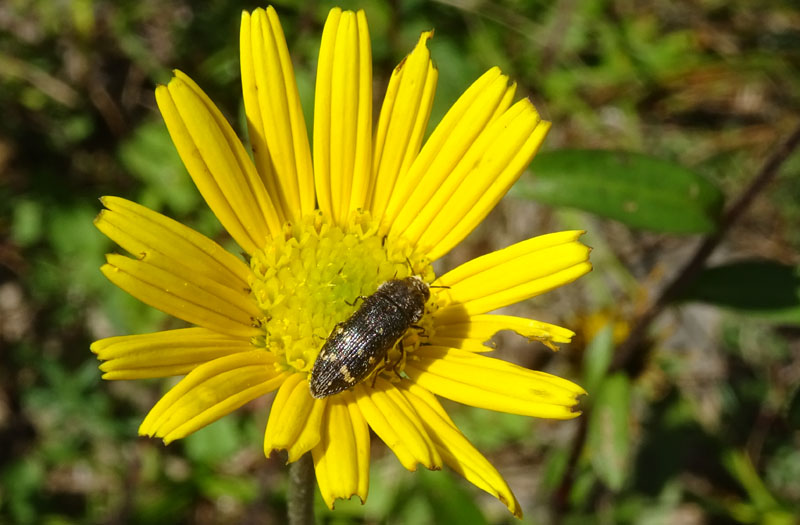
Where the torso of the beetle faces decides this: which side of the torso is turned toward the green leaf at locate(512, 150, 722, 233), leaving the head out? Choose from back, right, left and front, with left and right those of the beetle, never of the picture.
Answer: front

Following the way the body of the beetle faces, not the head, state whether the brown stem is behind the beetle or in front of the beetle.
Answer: in front

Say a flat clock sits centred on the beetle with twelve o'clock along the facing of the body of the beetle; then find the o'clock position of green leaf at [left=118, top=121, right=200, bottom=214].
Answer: The green leaf is roughly at 10 o'clock from the beetle.

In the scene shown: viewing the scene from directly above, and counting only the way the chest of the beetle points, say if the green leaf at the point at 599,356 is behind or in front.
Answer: in front

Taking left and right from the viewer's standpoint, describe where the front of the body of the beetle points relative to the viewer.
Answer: facing away from the viewer and to the right of the viewer
